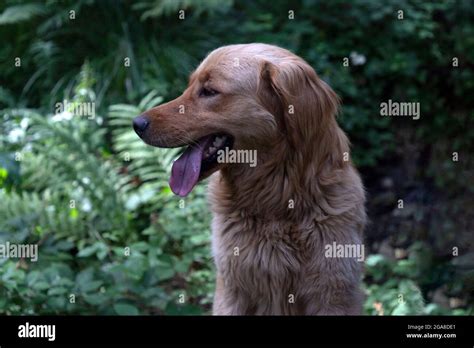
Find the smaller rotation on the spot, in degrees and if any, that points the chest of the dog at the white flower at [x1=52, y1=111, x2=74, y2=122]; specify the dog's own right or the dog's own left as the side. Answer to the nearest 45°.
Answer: approximately 90° to the dog's own right

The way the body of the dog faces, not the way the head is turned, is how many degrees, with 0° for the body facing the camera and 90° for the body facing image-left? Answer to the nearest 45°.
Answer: approximately 45°

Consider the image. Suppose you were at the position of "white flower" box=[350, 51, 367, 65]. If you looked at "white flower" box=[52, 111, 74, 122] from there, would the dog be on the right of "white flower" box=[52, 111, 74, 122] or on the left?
left

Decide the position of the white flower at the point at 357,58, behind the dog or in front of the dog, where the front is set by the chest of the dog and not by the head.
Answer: behind
